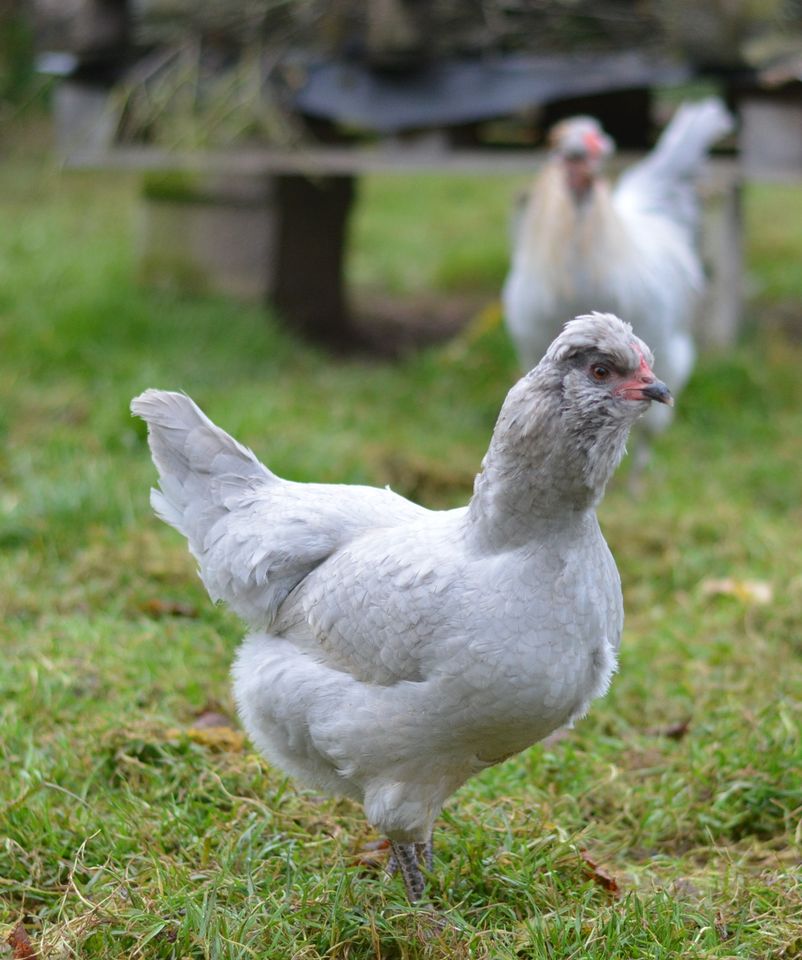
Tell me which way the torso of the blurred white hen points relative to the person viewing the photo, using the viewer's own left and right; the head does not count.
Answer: facing the viewer and to the left of the viewer

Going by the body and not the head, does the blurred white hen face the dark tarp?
no

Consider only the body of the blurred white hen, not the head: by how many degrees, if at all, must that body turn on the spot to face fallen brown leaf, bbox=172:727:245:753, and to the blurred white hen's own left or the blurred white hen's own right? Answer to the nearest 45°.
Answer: approximately 45° to the blurred white hen's own left

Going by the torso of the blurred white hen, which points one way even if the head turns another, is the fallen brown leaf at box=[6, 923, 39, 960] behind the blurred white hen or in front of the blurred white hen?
in front

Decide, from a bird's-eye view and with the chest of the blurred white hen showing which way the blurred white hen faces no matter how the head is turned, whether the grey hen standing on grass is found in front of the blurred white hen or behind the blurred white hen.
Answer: in front

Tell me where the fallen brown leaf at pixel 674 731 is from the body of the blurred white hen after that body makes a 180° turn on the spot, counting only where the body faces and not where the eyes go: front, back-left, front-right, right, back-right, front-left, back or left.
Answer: back-right

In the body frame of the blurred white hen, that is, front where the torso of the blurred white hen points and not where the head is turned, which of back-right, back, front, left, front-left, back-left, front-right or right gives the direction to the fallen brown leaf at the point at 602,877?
front-left

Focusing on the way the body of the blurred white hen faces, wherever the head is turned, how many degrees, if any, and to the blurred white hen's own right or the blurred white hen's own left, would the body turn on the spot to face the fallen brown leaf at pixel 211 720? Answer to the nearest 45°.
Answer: approximately 45° to the blurred white hen's own left
